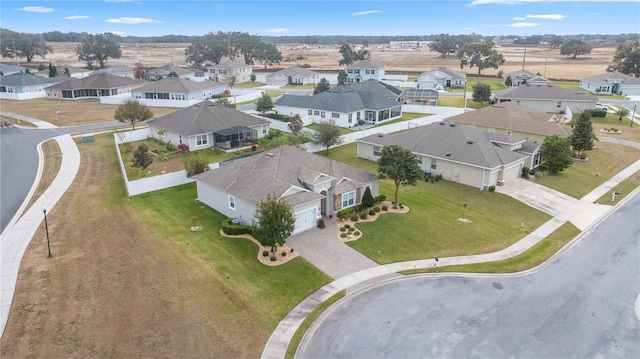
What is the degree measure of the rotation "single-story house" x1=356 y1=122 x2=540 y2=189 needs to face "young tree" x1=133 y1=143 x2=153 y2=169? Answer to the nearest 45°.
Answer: approximately 135° to its right

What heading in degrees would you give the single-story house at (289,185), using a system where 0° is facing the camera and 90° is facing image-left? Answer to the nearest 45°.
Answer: approximately 315°

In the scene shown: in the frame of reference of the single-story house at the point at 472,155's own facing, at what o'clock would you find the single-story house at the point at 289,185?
the single-story house at the point at 289,185 is roughly at 3 o'clock from the single-story house at the point at 472,155.

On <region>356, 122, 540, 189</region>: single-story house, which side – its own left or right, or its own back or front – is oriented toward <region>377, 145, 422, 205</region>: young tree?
right

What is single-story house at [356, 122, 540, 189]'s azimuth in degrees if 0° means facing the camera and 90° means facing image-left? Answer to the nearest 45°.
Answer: approximately 315°

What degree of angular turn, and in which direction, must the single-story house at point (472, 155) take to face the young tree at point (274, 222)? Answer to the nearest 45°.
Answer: approximately 90° to its right

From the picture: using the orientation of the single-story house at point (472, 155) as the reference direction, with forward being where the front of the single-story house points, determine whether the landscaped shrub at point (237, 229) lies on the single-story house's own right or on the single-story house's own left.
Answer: on the single-story house's own right
